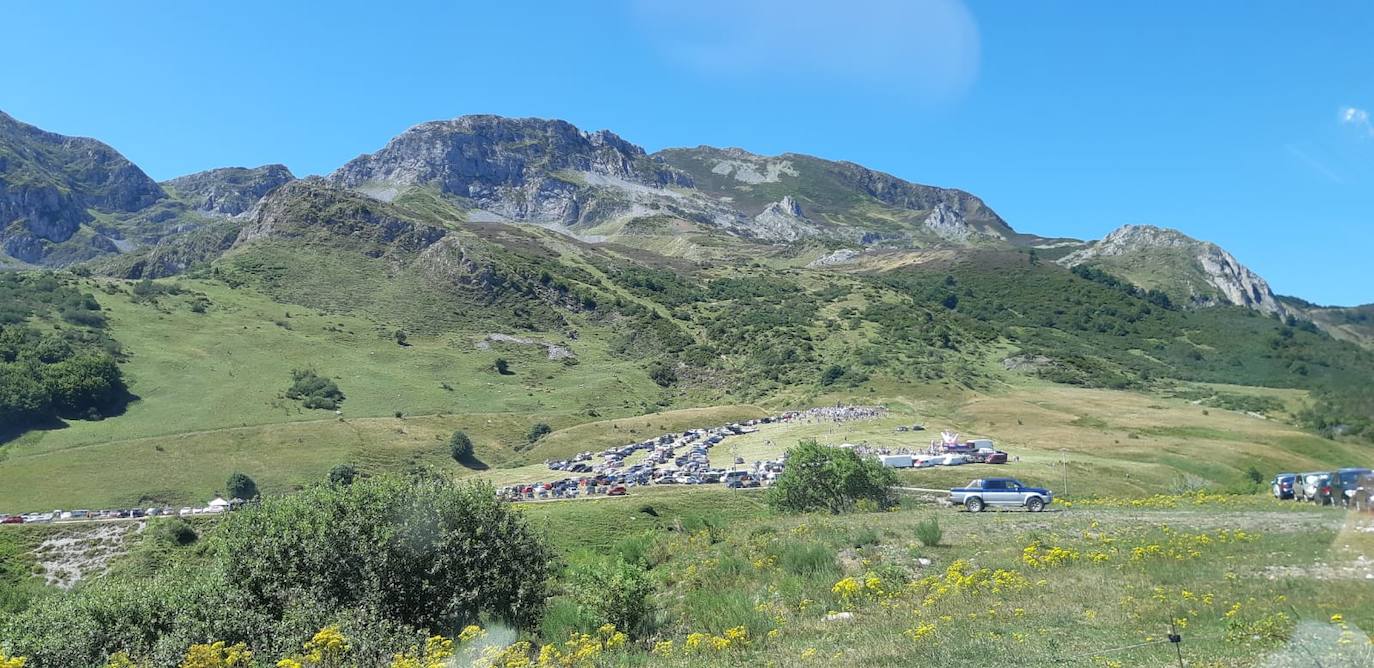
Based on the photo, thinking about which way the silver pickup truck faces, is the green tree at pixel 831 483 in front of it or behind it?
behind

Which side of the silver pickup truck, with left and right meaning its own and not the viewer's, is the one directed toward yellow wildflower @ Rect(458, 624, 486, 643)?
right

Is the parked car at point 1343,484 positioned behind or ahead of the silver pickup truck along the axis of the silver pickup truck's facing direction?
ahead

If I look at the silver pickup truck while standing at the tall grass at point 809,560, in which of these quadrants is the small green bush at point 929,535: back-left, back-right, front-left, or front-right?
front-right

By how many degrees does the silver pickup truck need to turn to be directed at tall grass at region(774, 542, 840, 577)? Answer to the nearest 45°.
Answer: approximately 90° to its right

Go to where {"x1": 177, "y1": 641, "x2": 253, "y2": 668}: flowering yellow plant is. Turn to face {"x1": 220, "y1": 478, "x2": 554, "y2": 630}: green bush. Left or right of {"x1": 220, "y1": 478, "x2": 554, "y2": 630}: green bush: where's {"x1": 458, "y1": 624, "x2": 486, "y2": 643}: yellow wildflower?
right

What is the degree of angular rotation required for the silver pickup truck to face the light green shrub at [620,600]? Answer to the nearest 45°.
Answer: approximately 90° to its right

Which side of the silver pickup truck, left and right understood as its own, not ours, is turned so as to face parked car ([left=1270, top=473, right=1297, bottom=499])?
front

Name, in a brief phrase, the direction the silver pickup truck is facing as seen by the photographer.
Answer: facing to the right of the viewer

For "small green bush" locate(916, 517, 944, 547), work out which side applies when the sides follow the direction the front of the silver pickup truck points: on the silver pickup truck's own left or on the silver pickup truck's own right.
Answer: on the silver pickup truck's own right
